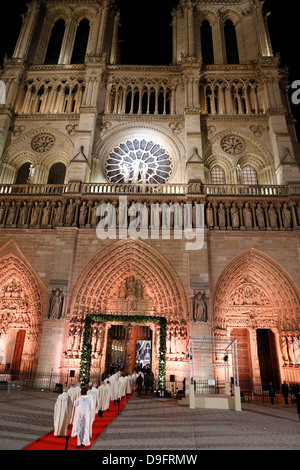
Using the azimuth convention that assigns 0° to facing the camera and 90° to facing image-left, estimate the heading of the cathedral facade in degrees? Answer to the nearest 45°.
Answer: approximately 0°

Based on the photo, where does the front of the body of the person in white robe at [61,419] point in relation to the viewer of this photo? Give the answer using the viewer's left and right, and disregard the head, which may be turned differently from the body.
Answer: facing away from the viewer and to the right of the viewer

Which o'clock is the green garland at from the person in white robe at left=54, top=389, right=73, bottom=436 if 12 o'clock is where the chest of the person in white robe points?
The green garland is roughly at 11 o'clock from the person in white robe.

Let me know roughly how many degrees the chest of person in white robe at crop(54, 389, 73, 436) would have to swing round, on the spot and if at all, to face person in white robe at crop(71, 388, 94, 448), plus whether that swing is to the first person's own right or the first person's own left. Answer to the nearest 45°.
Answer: approximately 90° to the first person's own right

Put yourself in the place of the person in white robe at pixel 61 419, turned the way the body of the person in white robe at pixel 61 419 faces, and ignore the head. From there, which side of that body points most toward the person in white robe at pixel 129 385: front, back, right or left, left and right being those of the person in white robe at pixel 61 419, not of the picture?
front

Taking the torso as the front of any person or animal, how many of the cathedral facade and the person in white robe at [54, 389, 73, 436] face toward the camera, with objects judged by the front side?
1

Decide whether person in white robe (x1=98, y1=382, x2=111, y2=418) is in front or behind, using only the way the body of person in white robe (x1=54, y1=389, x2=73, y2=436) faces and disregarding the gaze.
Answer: in front
